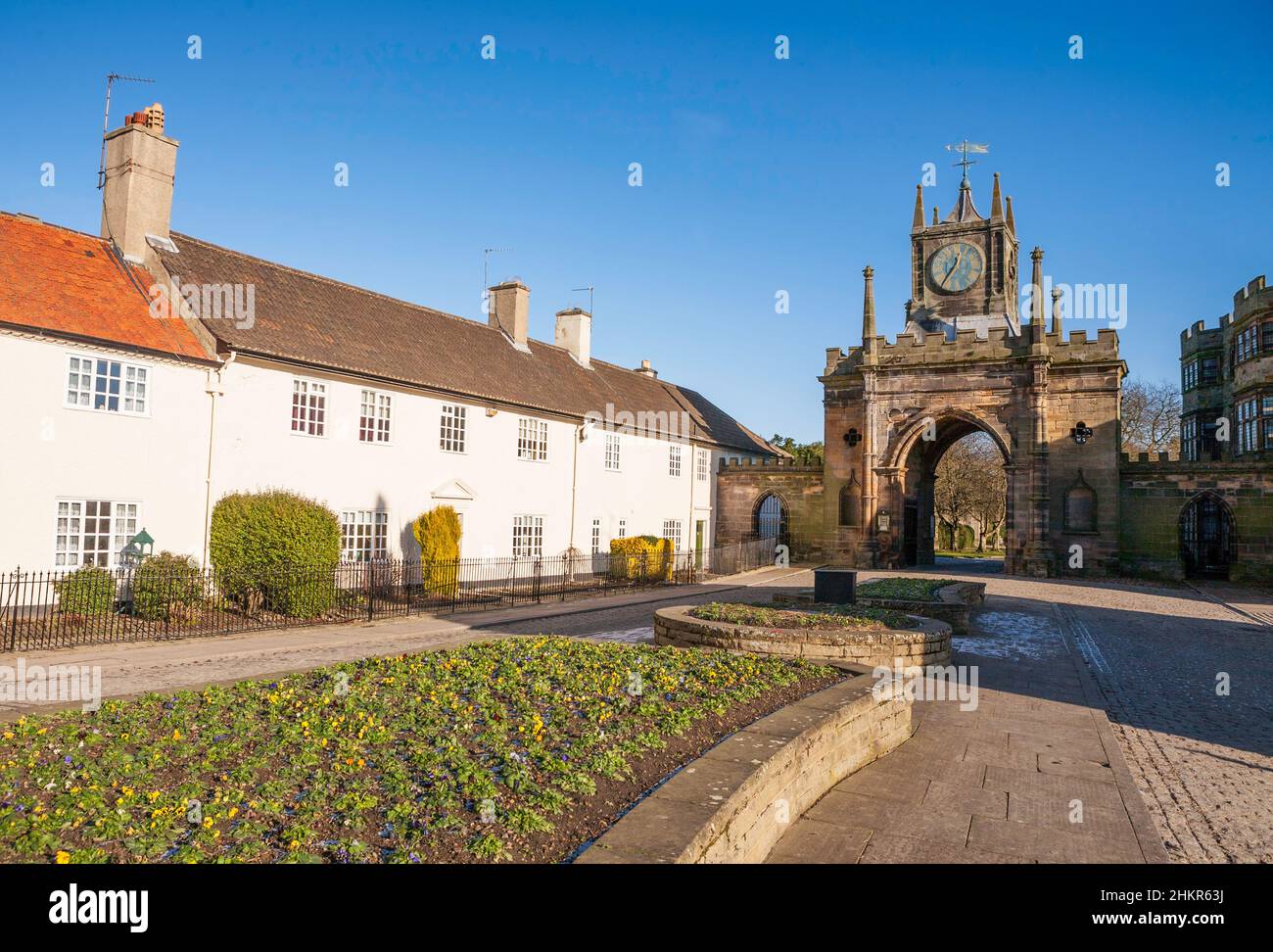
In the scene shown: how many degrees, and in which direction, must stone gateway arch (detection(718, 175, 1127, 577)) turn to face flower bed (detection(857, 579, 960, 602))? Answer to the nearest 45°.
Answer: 0° — it already faces it

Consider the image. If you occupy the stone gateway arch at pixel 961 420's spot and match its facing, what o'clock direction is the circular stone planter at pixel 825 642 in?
The circular stone planter is roughly at 12 o'clock from the stone gateway arch.

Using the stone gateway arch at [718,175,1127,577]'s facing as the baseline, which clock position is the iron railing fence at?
The iron railing fence is roughly at 1 o'clock from the stone gateway arch.

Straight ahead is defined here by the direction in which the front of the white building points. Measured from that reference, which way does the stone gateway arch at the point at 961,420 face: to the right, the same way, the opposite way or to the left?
to the right

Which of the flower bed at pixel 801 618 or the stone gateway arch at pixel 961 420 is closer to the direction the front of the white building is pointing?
the flower bed

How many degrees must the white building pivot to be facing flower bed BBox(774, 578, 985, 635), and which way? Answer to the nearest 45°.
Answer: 0° — it already faces it

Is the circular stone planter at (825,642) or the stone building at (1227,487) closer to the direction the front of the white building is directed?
the circular stone planter

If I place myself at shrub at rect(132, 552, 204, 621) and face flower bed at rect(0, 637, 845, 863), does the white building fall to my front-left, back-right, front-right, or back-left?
back-left

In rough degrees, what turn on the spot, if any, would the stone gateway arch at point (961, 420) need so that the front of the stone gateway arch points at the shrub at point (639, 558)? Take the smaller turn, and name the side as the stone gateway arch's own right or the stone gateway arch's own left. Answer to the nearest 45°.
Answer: approximately 45° to the stone gateway arch's own right

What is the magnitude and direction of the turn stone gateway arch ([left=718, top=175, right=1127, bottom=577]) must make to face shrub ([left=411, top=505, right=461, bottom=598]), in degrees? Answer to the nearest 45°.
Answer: approximately 45° to its right

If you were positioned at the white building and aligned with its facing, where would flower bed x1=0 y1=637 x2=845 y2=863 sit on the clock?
The flower bed is roughly at 1 o'clock from the white building.

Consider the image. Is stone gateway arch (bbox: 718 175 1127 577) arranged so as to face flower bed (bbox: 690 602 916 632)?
yes
